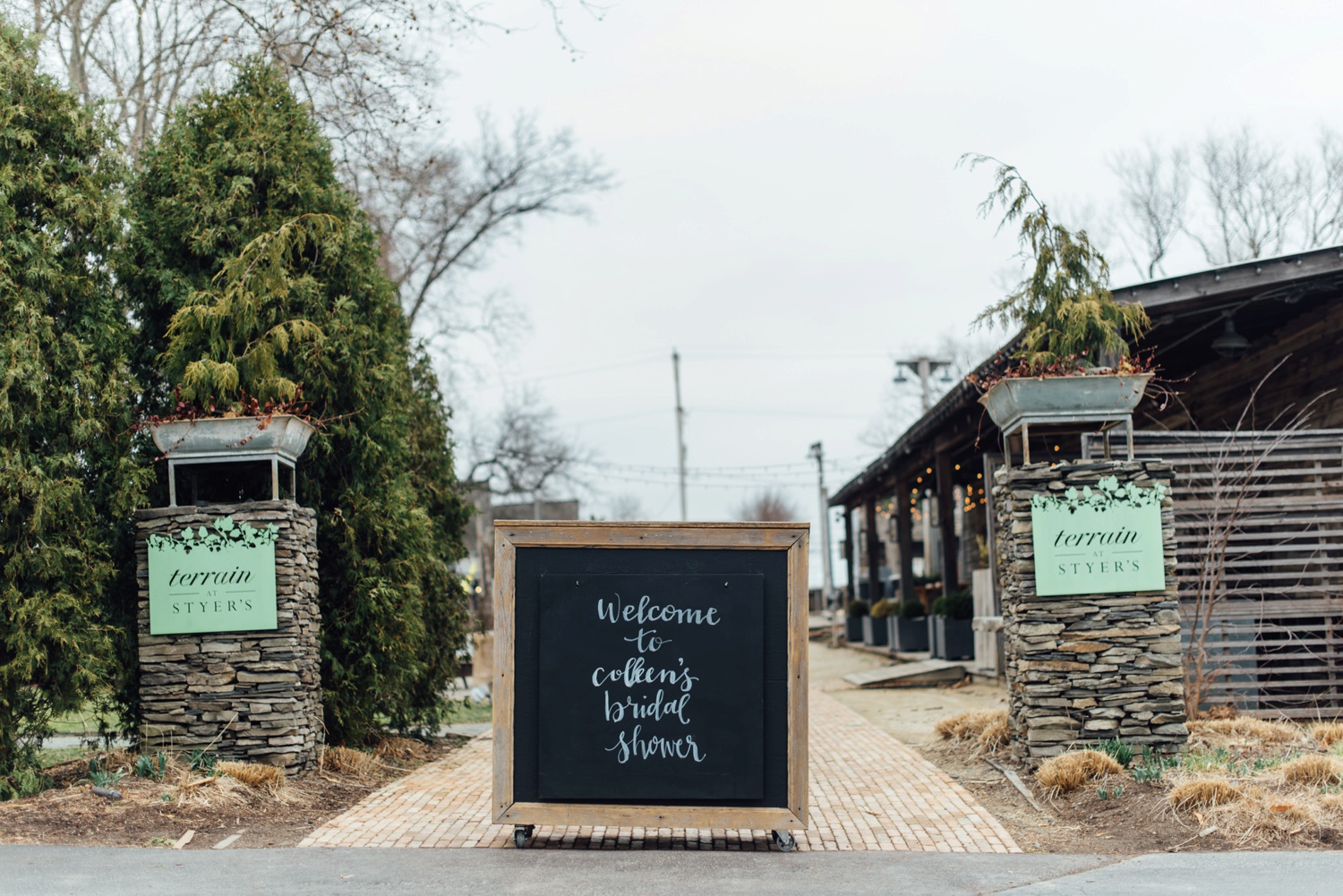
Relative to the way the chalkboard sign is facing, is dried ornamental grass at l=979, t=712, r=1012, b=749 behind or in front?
behind

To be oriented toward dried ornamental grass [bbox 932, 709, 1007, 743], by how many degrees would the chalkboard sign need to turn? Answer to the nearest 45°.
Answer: approximately 135° to its left

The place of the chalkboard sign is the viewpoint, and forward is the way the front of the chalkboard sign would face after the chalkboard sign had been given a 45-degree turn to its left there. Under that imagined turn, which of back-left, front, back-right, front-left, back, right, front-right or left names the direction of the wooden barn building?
left

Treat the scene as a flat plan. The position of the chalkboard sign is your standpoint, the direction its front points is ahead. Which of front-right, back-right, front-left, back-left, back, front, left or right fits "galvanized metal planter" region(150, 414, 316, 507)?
back-right

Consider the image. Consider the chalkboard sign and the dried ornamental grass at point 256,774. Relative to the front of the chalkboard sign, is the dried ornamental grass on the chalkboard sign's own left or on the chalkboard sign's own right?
on the chalkboard sign's own right

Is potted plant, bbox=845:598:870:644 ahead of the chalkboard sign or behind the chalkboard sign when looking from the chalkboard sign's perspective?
behind

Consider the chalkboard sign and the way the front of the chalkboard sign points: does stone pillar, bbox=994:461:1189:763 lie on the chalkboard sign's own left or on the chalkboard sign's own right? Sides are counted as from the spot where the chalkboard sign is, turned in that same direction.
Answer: on the chalkboard sign's own left

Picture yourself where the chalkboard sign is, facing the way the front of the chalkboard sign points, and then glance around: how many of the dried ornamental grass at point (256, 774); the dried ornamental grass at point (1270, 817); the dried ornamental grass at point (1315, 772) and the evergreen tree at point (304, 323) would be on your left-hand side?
2

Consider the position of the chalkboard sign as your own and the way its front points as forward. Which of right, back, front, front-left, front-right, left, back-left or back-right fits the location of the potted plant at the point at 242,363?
back-right

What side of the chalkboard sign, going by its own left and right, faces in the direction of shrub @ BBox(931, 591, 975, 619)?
back

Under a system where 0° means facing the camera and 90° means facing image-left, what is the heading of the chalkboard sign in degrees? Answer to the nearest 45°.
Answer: approximately 0°
